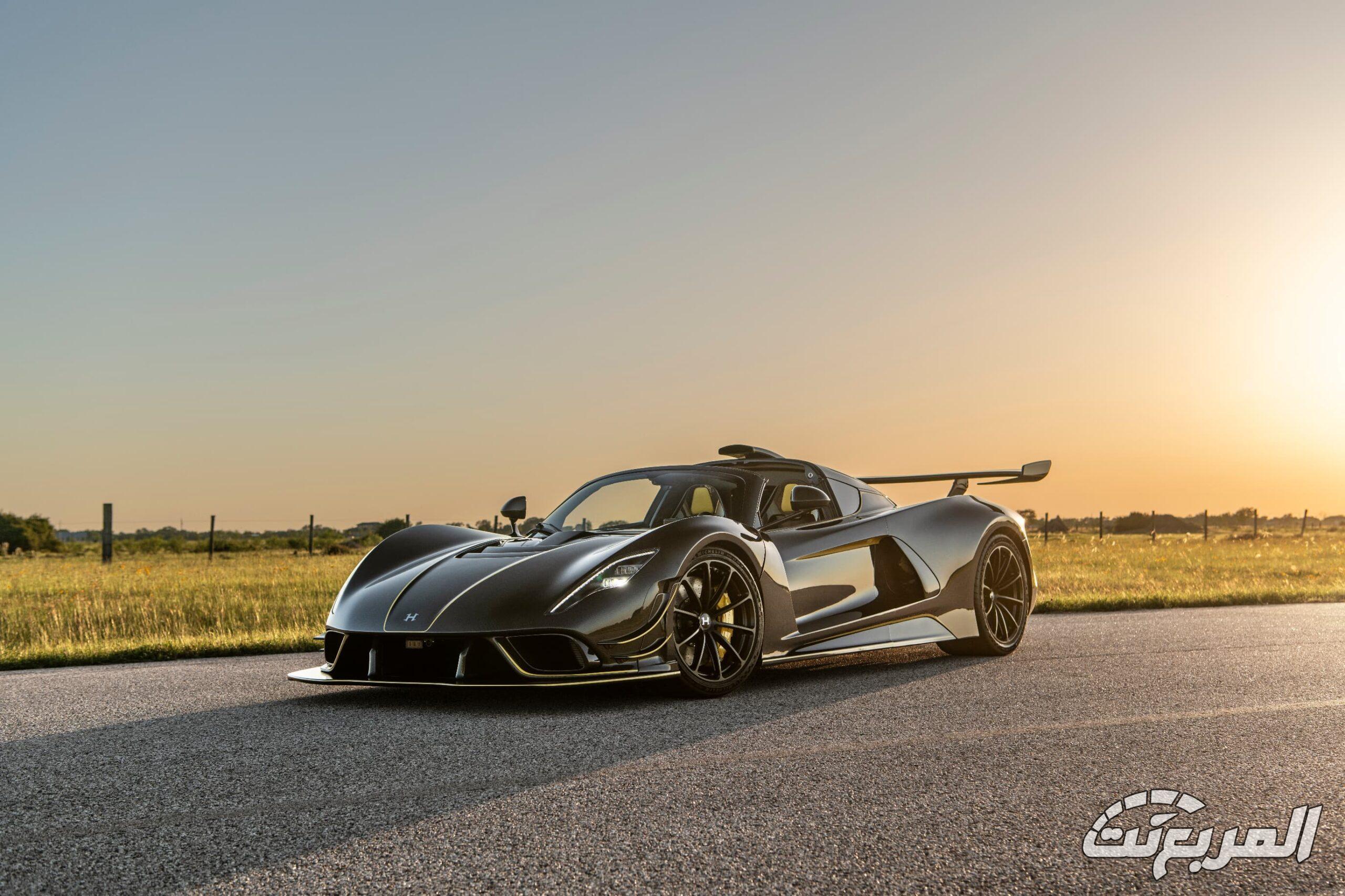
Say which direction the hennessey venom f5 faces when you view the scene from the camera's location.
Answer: facing the viewer and to the left of the viewer

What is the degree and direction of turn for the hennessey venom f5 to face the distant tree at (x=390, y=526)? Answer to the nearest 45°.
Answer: approximately 135° to its right

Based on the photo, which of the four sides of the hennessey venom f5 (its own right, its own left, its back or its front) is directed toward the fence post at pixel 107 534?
right

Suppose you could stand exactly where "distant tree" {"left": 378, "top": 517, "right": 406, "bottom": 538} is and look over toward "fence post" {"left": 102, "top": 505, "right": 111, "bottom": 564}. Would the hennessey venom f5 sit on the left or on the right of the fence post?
left
